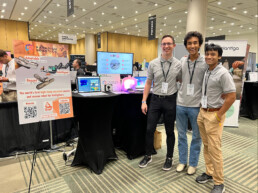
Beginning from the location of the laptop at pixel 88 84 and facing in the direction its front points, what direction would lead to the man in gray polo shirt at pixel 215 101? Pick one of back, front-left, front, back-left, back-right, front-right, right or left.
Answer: front-left

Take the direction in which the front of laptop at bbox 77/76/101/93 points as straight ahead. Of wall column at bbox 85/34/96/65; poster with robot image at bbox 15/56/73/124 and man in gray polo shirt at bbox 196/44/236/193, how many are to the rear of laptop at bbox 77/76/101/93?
1

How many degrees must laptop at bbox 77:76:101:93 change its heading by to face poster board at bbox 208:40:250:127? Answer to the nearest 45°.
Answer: approximately 90° to its left

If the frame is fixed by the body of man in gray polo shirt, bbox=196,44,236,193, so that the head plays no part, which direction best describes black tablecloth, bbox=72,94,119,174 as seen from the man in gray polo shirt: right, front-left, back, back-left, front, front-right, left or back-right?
front-right

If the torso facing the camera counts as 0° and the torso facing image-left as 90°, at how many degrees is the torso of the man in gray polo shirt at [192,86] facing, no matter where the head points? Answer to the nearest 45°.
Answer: approximately 0°

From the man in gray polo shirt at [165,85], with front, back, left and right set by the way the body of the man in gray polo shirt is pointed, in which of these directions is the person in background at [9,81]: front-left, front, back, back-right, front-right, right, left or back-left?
right

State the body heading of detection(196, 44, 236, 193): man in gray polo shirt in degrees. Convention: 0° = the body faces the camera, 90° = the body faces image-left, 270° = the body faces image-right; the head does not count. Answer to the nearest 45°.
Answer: approximately 45°

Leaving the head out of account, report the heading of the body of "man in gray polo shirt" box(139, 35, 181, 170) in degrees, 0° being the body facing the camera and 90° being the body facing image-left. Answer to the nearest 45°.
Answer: approximately 0°

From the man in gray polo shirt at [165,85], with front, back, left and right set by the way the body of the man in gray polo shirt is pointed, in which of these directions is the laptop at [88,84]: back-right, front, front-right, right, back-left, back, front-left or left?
right
